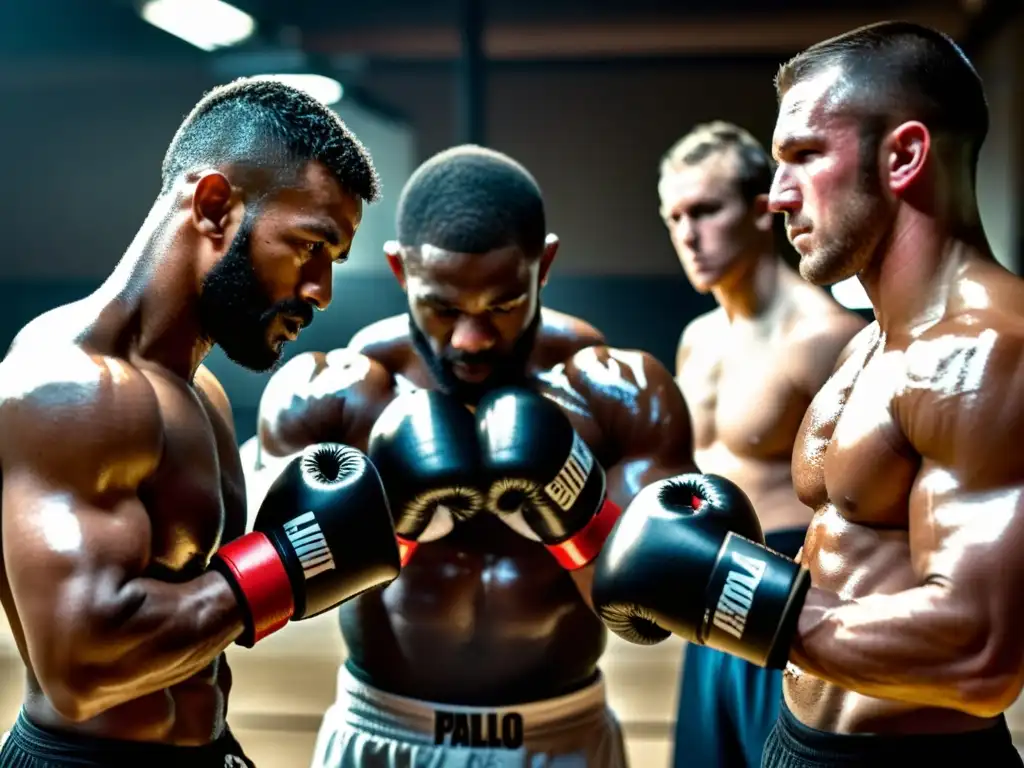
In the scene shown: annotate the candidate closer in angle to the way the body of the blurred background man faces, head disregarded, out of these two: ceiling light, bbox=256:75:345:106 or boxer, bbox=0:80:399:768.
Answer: the boxer

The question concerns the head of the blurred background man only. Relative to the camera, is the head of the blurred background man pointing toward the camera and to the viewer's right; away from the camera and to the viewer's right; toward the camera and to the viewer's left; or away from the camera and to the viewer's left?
toward the camera and to the viewer's left

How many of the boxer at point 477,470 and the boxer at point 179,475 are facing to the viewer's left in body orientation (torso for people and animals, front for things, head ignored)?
0

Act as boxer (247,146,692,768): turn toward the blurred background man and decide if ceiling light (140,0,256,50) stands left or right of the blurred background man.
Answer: left

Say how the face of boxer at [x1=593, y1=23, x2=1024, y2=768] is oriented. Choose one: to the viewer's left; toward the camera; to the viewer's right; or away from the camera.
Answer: to the viewer's left

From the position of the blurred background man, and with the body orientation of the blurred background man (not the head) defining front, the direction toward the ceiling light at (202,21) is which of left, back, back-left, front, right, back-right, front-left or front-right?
right

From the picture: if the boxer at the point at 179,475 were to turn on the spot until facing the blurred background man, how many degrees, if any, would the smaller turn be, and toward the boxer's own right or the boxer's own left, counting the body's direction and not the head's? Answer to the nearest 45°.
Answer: approximately 90° to the boxer's own left

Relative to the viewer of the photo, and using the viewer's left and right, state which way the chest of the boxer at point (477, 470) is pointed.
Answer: facing the viewer

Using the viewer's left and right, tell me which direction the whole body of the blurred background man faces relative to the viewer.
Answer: facing the viewer and to the left of the viewer

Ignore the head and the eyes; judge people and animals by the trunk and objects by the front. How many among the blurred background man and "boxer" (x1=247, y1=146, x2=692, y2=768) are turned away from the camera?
0

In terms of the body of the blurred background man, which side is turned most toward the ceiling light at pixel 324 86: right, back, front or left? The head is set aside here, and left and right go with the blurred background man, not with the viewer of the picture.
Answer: right

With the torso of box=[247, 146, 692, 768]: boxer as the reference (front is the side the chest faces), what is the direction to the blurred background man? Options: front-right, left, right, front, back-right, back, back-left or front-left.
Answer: back-left

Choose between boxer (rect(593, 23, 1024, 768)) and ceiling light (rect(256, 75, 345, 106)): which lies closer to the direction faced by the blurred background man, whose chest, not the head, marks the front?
the boxer

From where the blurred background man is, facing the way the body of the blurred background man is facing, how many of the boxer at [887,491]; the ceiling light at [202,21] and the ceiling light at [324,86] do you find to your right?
2

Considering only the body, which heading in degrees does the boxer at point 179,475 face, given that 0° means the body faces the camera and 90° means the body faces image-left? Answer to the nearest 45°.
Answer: approximately 315°
